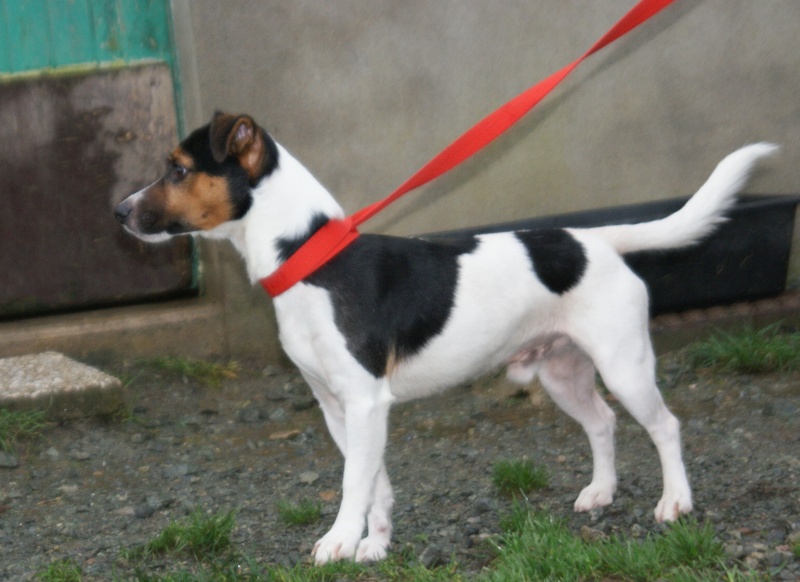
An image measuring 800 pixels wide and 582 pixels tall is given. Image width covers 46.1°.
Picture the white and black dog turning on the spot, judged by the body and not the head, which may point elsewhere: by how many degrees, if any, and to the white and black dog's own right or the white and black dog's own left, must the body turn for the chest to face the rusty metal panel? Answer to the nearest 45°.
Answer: approximately 45° to the white and black dog's own right

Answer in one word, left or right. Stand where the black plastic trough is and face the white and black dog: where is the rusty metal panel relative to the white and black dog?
right

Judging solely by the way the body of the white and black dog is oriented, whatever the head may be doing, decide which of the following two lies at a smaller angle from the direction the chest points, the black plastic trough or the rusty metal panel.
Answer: the rusty metal panel

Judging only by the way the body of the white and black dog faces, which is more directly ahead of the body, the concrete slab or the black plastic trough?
the concrete slab

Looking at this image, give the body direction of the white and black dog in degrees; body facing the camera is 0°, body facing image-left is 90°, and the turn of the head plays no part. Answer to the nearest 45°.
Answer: approximately 90°

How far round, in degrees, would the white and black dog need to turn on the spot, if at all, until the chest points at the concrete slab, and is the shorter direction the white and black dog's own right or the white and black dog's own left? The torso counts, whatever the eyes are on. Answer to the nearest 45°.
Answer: approximately 45° to the white and black dog's own right

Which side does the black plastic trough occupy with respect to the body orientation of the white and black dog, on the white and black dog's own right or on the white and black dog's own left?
on the white and black dog's own right
